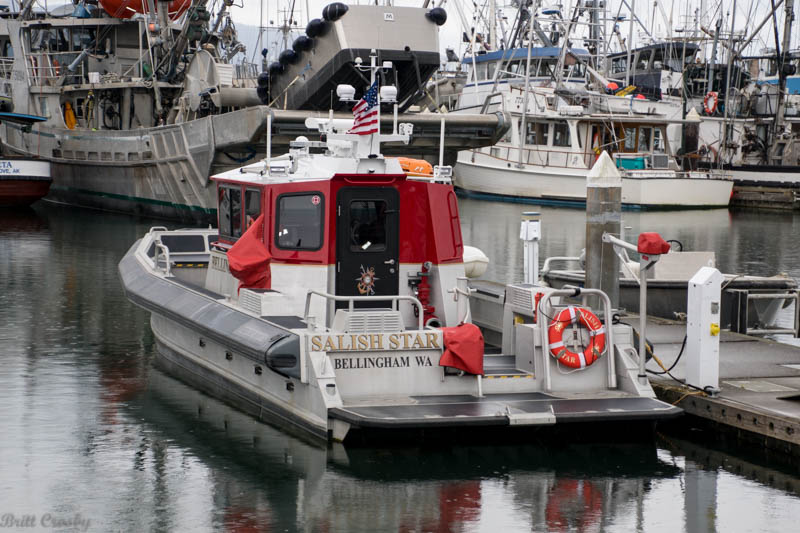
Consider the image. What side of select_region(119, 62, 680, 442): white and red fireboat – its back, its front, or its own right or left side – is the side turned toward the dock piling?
right

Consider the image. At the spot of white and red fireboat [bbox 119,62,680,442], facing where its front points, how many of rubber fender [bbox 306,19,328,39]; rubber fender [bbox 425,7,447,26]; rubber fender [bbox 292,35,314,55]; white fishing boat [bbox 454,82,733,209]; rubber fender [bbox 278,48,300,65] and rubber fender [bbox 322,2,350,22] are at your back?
0

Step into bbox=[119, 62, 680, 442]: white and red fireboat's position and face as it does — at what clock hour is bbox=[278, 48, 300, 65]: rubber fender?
The rubber fender is roughly at 1 o'clock from the white and red fireboat.

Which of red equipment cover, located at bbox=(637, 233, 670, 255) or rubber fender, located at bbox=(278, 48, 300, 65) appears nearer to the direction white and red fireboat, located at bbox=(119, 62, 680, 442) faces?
the rubber fender

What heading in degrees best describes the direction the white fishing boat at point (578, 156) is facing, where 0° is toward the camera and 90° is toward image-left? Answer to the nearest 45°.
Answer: approximately 90°

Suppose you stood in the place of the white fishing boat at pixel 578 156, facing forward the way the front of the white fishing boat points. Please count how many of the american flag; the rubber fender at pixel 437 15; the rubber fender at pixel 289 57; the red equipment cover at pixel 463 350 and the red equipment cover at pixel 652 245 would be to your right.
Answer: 0

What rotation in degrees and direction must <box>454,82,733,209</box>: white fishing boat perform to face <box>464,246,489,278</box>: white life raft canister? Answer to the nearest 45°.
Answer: approximately 90° to its left

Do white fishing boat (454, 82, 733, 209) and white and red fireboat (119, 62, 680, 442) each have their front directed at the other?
no

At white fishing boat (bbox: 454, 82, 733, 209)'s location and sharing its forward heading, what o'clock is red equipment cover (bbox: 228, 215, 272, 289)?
The red equipment cover is roughly at 9 o'clock from the white fishing boat.

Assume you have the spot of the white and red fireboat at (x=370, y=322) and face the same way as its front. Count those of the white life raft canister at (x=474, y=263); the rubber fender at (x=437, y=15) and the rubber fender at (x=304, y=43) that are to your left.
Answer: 0

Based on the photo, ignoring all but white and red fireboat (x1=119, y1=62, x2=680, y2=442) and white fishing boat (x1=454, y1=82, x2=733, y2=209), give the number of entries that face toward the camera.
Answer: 0

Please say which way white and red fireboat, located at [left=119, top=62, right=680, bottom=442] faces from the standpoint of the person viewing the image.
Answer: facing away from the viewer and to the left of the viewer

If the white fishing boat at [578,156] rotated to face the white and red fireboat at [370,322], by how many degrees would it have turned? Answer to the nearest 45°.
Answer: approximately 90° to its left

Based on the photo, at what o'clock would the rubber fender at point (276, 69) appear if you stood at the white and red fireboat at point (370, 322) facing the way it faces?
The rubber fender is roughly at 1 o'clock from the white and red fireboat.
